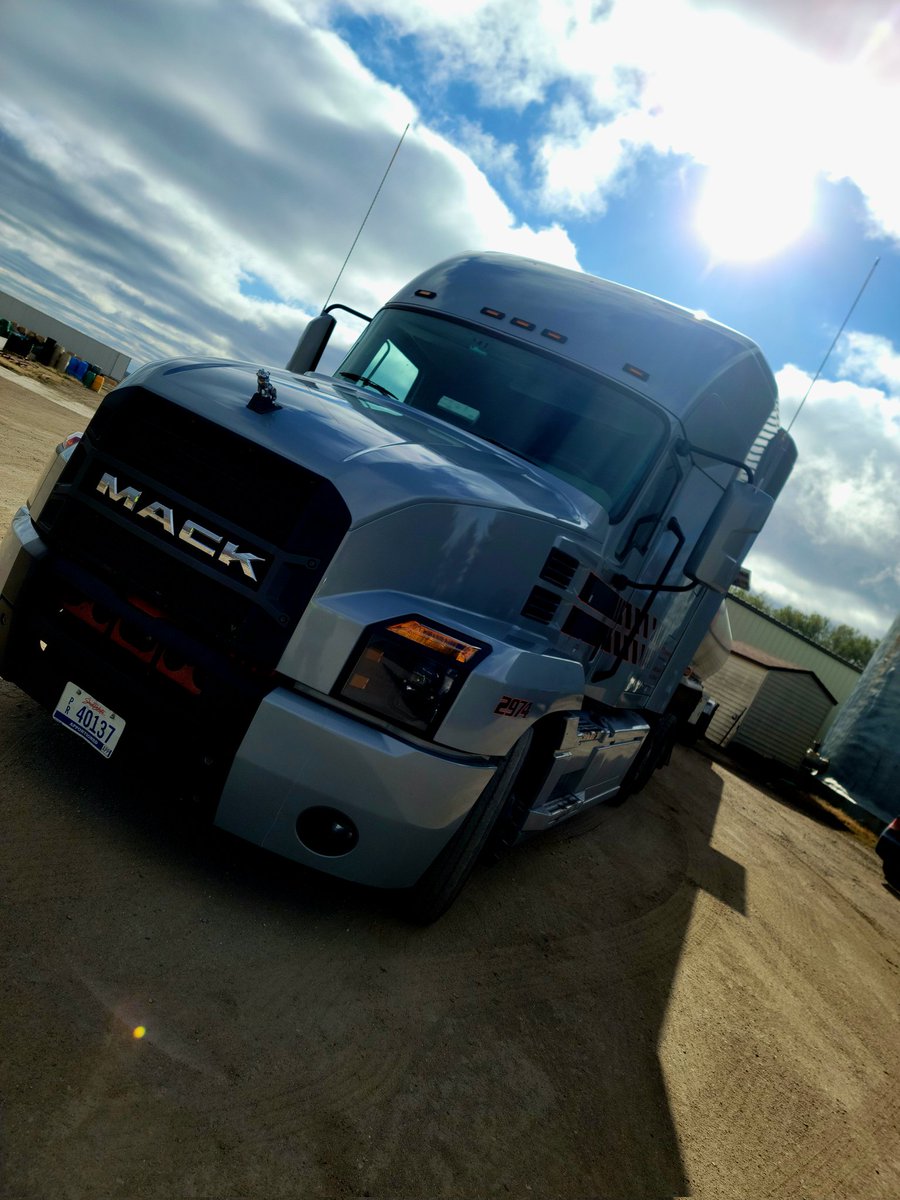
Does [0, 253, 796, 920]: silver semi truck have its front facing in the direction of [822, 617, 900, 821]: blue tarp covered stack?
no

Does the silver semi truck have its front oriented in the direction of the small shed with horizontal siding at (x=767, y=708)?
no

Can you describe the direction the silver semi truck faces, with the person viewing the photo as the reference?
facing the viewer and to the left of the viewer

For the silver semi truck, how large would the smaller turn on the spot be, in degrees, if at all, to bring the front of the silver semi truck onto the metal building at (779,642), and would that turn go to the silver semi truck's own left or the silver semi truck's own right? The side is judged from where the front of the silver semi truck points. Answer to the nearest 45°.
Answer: approximately 180°
